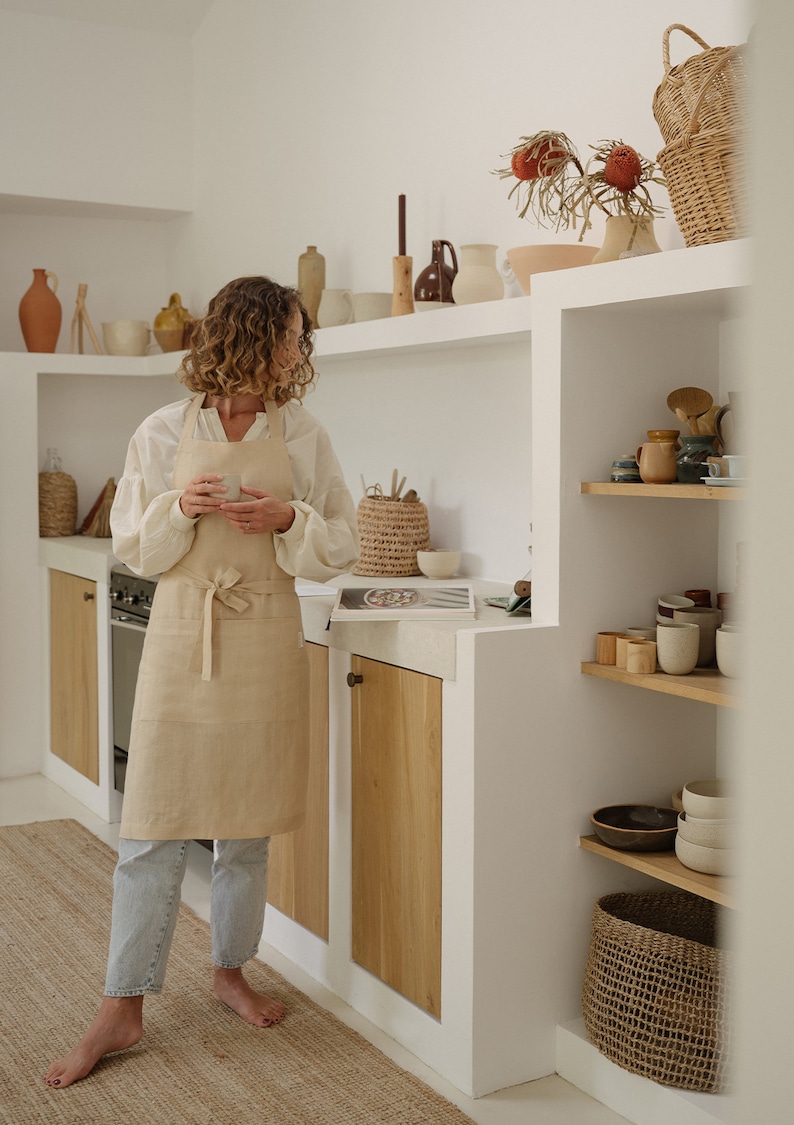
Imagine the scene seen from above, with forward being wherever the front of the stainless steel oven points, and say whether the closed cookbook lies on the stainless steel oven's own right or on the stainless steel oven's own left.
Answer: on the stainless steel oven's own left

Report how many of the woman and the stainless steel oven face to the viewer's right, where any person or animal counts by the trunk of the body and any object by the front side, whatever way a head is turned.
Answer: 0

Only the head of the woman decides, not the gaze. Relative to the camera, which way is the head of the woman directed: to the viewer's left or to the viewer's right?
to the viewer's right

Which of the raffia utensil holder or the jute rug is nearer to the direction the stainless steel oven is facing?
the jute rug

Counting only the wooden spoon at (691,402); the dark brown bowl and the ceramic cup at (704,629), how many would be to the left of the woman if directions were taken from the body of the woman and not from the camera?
3

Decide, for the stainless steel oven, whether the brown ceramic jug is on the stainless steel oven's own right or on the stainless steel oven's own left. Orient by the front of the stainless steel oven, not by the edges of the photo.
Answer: on the stainless steel oven's own left

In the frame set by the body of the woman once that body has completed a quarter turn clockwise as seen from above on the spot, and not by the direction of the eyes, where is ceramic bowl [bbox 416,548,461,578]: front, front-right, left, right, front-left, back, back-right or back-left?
back-right

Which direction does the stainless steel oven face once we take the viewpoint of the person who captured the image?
facing the viewer and to the left of the viewer

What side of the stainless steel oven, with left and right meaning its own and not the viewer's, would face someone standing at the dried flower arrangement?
left

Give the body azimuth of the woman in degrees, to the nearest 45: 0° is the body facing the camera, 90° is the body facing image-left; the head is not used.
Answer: approximately 0°

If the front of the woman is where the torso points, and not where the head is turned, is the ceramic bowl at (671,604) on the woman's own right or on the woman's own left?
on the woman's own left

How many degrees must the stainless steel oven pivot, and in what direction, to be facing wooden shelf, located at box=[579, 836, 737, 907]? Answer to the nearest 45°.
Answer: approximately 90° to its left

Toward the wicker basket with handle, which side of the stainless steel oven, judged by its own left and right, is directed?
left

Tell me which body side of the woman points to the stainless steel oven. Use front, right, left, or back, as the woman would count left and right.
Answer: back
